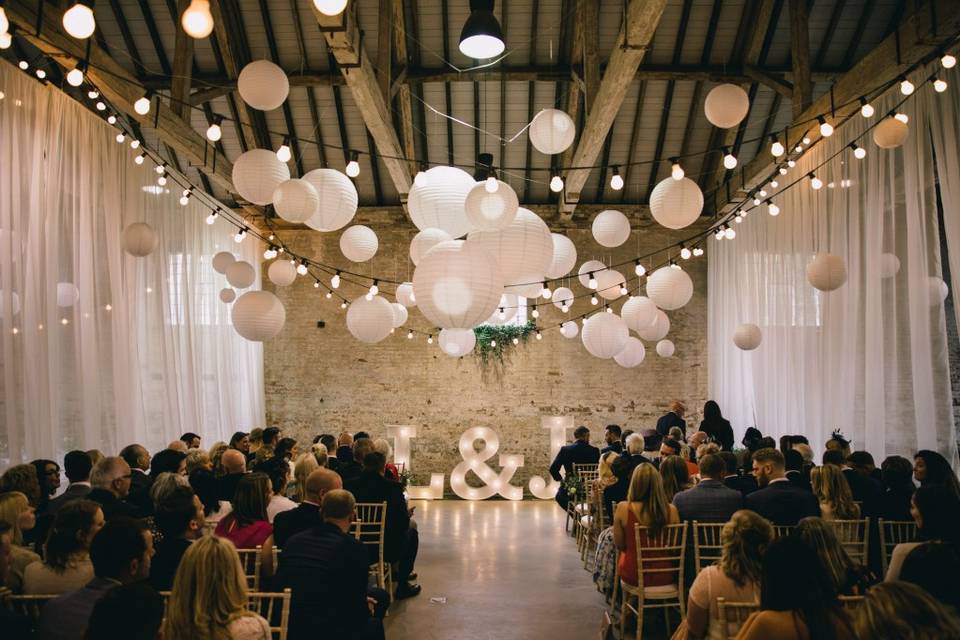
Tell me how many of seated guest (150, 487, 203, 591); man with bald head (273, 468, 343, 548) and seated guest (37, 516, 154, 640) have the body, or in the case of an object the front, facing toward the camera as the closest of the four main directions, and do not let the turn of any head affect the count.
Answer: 0

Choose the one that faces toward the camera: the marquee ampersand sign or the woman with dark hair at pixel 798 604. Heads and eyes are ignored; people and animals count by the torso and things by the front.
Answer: the marquee ampersand sign

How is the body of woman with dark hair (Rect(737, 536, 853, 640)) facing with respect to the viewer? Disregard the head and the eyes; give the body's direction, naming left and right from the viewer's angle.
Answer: facing away from the viewer

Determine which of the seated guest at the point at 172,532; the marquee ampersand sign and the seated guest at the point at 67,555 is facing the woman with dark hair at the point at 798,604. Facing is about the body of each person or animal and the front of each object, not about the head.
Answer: the marquee ampersand sign

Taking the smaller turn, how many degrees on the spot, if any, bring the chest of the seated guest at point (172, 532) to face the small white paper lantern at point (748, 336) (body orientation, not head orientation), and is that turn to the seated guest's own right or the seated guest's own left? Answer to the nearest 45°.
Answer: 0° — they already face it

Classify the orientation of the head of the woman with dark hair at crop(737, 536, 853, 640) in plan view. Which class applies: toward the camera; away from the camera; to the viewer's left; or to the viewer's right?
away from the camera

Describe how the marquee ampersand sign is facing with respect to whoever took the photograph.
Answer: facing the viewer

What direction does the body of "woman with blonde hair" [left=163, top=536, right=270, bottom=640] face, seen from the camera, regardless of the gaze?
away from the camera

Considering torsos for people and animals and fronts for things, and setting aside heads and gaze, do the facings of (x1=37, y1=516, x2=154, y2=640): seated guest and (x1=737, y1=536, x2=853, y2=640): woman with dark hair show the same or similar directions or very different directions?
same or similar directions

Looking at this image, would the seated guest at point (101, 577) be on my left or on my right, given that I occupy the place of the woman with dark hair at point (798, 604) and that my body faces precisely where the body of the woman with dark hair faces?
on my left

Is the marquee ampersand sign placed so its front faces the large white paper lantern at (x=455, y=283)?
yes

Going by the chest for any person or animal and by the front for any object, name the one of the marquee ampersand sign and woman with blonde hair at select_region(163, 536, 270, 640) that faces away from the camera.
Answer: the woman with blonde hair

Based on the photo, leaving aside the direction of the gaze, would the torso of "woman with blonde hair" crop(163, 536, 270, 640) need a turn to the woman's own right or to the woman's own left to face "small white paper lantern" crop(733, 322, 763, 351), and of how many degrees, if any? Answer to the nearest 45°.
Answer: approximately 45° to the woman's own right

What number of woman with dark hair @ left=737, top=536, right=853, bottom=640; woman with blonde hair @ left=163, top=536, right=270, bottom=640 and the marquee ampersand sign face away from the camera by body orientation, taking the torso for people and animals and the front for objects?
2

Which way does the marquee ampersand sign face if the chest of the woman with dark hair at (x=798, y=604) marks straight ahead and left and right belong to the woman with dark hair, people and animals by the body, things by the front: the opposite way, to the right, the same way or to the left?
the opposite way

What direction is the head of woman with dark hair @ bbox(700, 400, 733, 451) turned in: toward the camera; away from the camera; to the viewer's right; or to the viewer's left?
away from the camera
